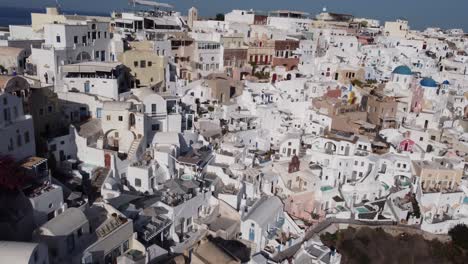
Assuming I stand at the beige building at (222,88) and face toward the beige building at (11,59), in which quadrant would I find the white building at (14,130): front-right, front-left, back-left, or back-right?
front-left

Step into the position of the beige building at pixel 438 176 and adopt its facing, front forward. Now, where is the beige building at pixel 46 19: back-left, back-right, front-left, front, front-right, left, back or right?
right

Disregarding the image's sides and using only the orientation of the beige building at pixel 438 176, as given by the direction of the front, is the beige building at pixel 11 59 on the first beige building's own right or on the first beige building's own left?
on the first beige building's own right

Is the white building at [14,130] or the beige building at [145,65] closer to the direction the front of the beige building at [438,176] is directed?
the white building

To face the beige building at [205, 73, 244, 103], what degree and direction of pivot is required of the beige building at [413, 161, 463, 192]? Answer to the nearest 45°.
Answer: approximately 90° to its right

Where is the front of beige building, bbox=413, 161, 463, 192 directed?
toward the camera

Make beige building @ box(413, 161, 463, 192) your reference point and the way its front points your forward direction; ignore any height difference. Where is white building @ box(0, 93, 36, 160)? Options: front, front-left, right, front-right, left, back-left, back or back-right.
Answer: front-right

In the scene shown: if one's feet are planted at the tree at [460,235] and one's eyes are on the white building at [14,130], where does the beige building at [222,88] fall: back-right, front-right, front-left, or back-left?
front-right
